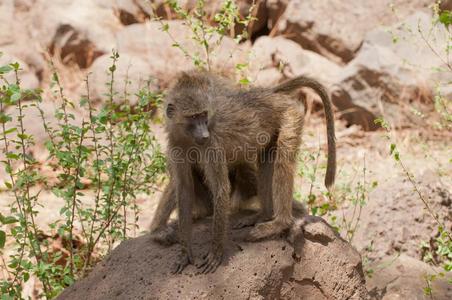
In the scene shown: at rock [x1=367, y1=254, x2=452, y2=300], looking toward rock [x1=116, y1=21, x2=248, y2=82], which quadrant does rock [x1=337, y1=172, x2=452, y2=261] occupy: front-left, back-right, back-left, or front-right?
front-right

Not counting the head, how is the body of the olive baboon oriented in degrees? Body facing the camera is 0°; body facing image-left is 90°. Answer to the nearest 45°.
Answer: approximately 45°

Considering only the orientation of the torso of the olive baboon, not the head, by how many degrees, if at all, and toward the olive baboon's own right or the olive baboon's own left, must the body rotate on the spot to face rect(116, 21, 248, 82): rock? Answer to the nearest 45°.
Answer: approximately 135° to the olive baboon's own right

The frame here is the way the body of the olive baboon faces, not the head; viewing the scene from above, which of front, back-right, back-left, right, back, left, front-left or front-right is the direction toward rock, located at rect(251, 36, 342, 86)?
back-right

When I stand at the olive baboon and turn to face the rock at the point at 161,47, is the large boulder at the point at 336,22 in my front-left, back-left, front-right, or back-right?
front-right

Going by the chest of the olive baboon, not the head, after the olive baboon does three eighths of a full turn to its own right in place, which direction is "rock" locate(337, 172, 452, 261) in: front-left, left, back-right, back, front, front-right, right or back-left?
front-right

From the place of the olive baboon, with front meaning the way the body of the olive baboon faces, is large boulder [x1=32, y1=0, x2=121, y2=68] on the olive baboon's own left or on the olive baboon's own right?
on the olive baboon's own right

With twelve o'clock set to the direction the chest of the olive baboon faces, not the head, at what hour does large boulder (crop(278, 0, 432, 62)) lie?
The large boulder is roughly at 5 o'clock from the olive baboon.

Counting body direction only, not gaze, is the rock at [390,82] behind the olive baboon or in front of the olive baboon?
behind

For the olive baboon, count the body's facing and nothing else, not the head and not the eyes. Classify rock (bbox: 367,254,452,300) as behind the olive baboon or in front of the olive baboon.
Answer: behind
